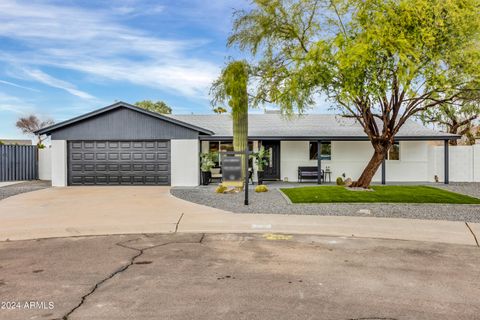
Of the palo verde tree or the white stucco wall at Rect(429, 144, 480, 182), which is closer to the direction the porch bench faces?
the palo verde tree

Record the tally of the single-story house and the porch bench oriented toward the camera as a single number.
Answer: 2

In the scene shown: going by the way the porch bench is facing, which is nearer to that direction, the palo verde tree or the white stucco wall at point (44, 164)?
the palo verde tree

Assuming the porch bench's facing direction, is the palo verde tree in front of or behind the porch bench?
in front

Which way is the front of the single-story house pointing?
toward the camera

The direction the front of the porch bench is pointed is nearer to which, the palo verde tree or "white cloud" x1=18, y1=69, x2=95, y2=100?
the palo verde tree

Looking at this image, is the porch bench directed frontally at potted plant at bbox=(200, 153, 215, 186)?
no

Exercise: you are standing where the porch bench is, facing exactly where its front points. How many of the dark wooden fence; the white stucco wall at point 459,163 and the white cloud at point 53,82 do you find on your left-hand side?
1

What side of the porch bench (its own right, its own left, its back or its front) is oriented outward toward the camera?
front

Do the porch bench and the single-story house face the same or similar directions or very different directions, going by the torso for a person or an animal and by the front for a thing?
same or similar directions

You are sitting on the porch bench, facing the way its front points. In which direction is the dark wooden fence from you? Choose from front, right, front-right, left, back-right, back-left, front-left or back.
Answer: right

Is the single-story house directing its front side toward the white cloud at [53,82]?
no

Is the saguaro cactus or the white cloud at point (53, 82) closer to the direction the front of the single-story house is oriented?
the saguaro cactus

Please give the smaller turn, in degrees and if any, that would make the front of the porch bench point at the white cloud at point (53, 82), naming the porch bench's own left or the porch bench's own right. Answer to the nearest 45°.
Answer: approximately 90° to the porch bench's own right
